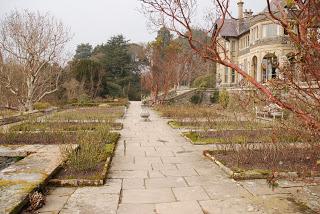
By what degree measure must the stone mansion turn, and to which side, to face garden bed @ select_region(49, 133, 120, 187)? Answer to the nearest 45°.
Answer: approximately 45° to its left

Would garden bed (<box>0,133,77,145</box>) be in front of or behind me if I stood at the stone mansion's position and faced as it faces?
in front

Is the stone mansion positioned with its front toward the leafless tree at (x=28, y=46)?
yes

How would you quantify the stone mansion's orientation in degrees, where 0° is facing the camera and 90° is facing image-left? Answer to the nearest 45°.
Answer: approximately 45°

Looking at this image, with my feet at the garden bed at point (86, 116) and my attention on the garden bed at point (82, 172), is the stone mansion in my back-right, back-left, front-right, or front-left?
back-left

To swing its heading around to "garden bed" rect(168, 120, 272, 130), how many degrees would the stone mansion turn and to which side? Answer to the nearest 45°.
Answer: approximately 45° to its left

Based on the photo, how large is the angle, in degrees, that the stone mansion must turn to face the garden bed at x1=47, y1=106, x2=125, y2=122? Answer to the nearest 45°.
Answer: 0° — it already faces it
